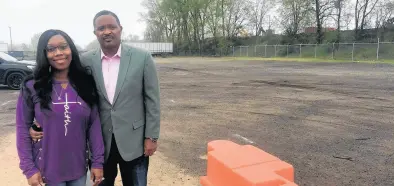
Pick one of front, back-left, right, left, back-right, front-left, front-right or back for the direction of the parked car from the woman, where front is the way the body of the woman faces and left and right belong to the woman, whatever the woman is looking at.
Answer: back

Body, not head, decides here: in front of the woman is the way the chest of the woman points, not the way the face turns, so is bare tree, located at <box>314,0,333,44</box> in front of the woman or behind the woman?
behind

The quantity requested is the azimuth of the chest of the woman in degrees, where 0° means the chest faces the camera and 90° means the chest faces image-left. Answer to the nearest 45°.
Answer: approximately 0°

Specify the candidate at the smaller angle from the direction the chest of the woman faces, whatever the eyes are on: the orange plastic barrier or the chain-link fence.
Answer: the orange plastic barrier

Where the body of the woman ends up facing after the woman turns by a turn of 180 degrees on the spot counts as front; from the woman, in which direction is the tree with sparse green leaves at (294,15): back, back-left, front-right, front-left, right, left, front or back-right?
front-right

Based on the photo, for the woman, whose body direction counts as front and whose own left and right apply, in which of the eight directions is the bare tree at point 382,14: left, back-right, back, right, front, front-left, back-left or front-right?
back-left

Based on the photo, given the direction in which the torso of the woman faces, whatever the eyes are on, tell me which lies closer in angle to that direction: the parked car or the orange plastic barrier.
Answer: the orange plastic barrier

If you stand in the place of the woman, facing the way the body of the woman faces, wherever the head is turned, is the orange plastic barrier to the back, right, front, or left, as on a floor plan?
left
